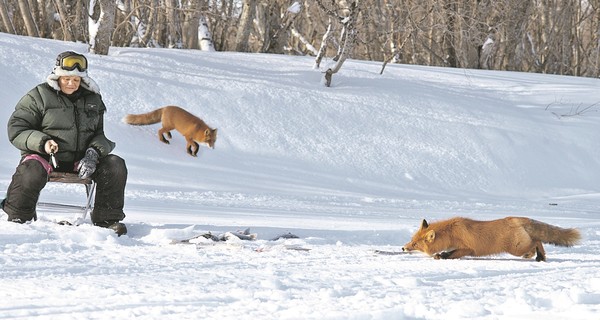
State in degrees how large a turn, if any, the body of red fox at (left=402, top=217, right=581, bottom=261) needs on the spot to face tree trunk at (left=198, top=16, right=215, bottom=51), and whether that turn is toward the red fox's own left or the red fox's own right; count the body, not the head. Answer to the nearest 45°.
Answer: approximately 45° to the red fox's own right

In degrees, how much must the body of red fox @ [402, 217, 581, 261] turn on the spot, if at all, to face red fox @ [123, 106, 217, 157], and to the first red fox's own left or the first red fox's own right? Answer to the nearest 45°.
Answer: approximately 45° to the first red fox's own right

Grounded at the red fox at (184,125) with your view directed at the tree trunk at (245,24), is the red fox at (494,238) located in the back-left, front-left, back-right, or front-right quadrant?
back-right

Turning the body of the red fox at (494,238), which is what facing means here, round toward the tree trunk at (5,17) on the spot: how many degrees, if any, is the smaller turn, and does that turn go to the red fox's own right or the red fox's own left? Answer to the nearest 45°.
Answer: approximately 45° to the red fox's own right

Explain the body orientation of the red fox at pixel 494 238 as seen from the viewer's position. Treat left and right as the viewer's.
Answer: facing to the left of the viewer

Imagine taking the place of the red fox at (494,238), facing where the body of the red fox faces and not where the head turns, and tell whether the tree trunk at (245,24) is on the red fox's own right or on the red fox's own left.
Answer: on the red fox's own right

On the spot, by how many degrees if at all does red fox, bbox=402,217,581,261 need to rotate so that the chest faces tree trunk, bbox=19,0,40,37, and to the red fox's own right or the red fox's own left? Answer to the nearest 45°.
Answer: approximately 45° to the red fox's own right

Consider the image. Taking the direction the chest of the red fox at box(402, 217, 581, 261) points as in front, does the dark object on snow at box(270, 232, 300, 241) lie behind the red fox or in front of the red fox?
in front
